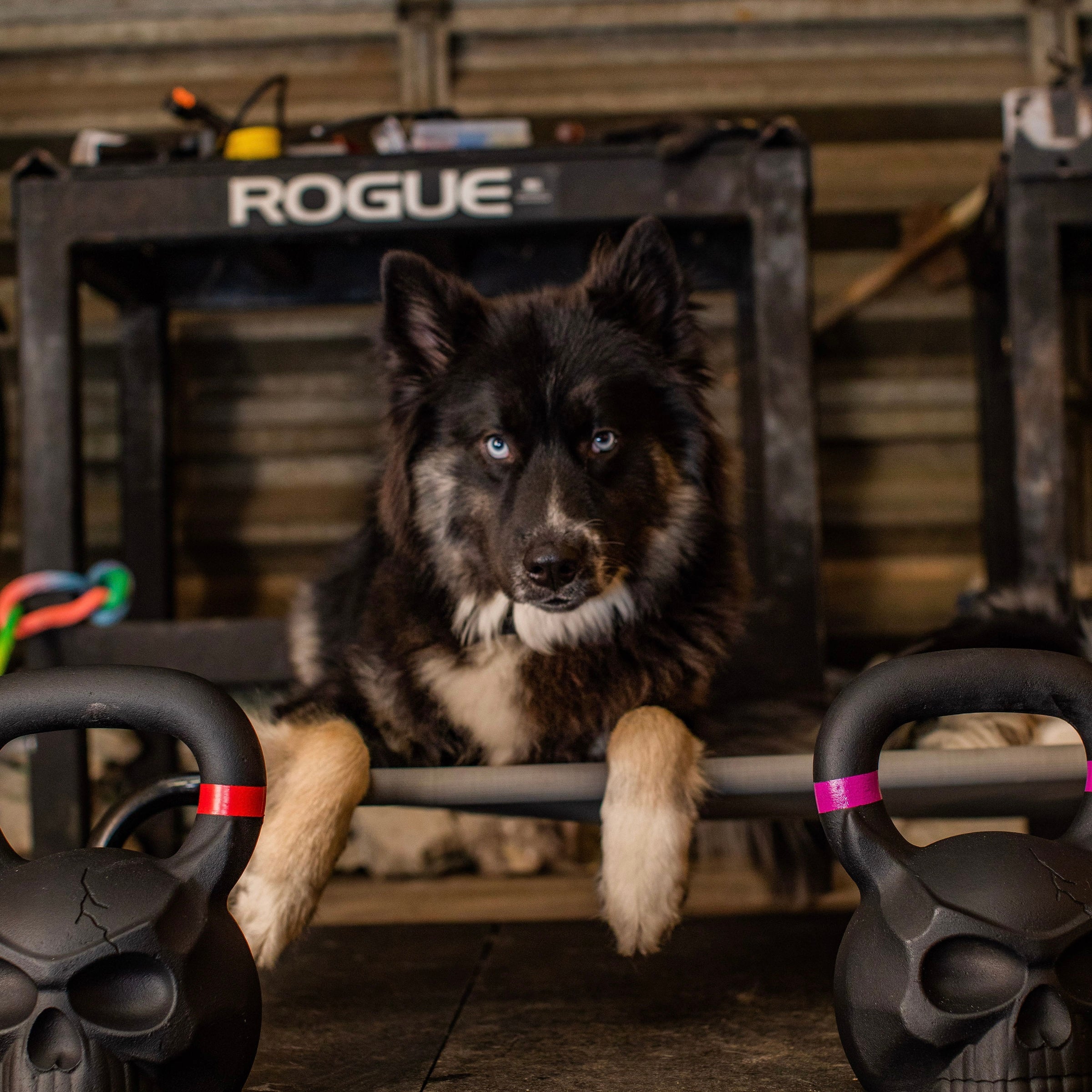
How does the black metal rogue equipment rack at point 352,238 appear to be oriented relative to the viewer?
toward the camera

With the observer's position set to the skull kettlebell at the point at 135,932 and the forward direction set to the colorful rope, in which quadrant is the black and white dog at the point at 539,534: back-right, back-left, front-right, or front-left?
front-right

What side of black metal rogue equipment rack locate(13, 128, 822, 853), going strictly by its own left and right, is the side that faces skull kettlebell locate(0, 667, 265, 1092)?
front

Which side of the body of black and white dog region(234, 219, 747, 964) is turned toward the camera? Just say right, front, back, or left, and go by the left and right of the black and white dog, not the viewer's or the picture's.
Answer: front

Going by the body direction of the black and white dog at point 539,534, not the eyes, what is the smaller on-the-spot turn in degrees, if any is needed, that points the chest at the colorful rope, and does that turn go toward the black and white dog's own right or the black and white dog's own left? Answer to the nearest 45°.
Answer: approximately 135° to the black and white dog's own right

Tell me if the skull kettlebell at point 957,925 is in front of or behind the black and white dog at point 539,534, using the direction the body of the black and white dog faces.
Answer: in front
